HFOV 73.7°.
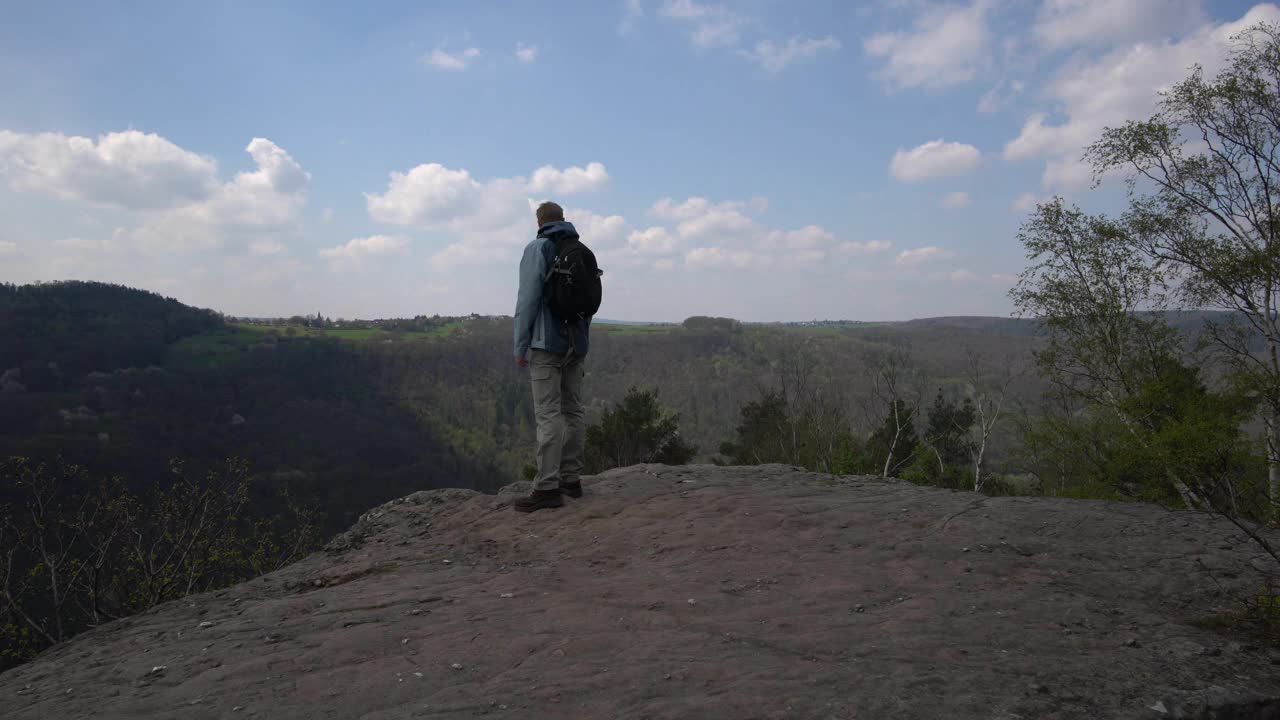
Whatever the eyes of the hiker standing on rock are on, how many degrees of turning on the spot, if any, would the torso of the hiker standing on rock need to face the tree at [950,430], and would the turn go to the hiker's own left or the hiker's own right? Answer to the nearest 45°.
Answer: approximately 90° to the hiker's own right

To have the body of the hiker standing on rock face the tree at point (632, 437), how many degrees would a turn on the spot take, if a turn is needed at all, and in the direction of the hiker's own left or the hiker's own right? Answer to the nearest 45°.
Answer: approximately 45° to the hiker's own right

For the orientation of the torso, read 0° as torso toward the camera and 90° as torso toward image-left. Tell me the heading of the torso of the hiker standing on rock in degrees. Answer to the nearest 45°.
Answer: approximately 135°

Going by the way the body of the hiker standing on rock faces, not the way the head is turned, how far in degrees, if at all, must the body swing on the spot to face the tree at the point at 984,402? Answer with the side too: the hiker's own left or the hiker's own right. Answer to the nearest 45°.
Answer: approximately 90° to the hiker's own right

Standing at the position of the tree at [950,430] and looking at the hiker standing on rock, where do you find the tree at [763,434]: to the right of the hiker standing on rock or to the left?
right

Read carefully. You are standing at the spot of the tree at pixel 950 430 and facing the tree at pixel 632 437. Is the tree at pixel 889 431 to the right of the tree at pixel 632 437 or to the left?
left

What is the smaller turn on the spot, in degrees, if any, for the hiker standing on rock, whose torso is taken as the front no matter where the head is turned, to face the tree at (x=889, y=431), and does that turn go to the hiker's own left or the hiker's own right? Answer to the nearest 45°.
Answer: approximately 90° to the hiker's own right
